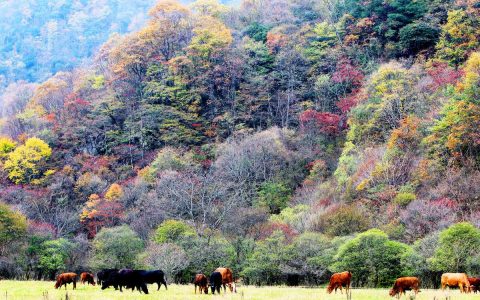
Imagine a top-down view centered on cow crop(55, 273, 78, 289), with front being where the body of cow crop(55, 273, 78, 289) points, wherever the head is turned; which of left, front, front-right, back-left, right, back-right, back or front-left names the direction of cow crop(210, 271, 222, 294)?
back-left

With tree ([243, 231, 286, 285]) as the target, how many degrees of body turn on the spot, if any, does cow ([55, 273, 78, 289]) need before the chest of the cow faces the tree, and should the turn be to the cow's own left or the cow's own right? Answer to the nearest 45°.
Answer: approximately 135° to the cow's own right

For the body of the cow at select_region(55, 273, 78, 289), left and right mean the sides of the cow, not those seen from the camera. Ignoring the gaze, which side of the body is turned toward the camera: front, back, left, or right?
left

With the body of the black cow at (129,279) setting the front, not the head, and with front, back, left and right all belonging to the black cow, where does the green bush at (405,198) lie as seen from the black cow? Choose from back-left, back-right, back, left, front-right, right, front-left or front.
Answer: back-right

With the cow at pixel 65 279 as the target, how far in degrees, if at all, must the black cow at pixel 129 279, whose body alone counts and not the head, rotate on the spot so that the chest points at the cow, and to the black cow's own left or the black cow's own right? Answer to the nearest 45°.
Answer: approximately 45° to the black cow's own right
